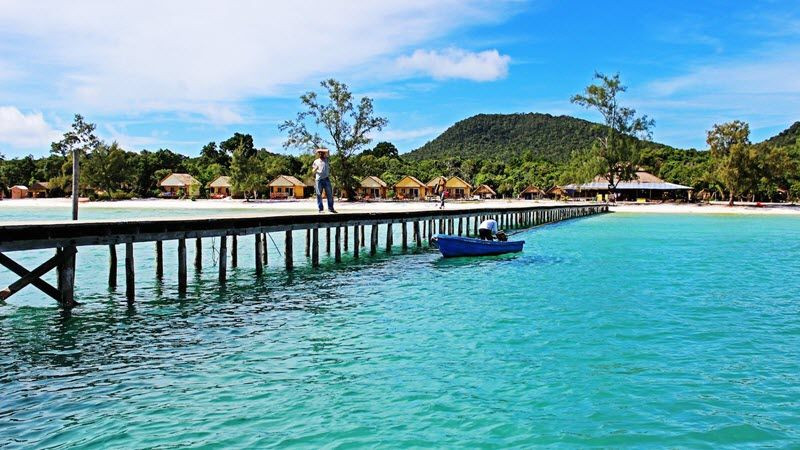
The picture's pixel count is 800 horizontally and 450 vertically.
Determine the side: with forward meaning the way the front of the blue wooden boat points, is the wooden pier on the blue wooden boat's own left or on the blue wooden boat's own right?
on the blue wooden boat's own right
